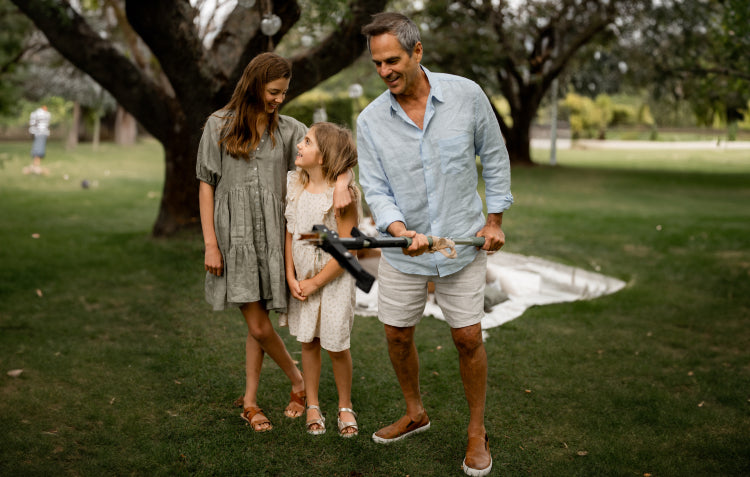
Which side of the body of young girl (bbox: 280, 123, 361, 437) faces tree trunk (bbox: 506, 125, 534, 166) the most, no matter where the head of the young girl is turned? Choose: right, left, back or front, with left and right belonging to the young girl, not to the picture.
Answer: back

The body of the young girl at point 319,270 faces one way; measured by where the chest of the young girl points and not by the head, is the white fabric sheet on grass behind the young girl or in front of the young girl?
behind

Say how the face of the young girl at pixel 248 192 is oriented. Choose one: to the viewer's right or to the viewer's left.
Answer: to the viewer's right

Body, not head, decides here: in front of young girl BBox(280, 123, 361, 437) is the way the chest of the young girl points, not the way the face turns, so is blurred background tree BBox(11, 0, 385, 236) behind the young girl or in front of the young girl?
behind

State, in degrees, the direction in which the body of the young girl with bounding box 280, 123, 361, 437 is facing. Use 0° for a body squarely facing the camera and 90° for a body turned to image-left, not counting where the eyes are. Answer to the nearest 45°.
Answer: approximately 0°

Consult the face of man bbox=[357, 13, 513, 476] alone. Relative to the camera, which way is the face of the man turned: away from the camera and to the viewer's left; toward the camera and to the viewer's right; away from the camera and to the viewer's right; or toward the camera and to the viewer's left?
toward the camera and to the viewer's left

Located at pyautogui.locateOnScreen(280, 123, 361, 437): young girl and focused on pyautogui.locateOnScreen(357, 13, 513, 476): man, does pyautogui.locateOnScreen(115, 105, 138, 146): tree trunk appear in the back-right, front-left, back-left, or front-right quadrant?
back-left
